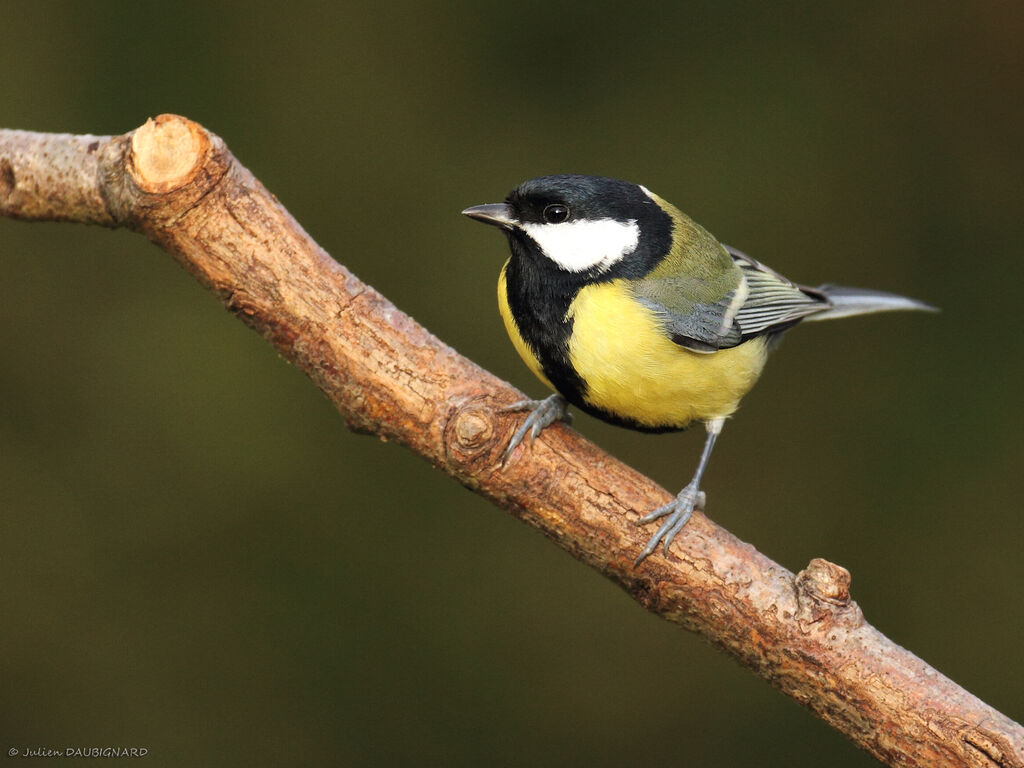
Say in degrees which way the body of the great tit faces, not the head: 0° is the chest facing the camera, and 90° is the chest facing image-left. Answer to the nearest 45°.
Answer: approximately 45°
